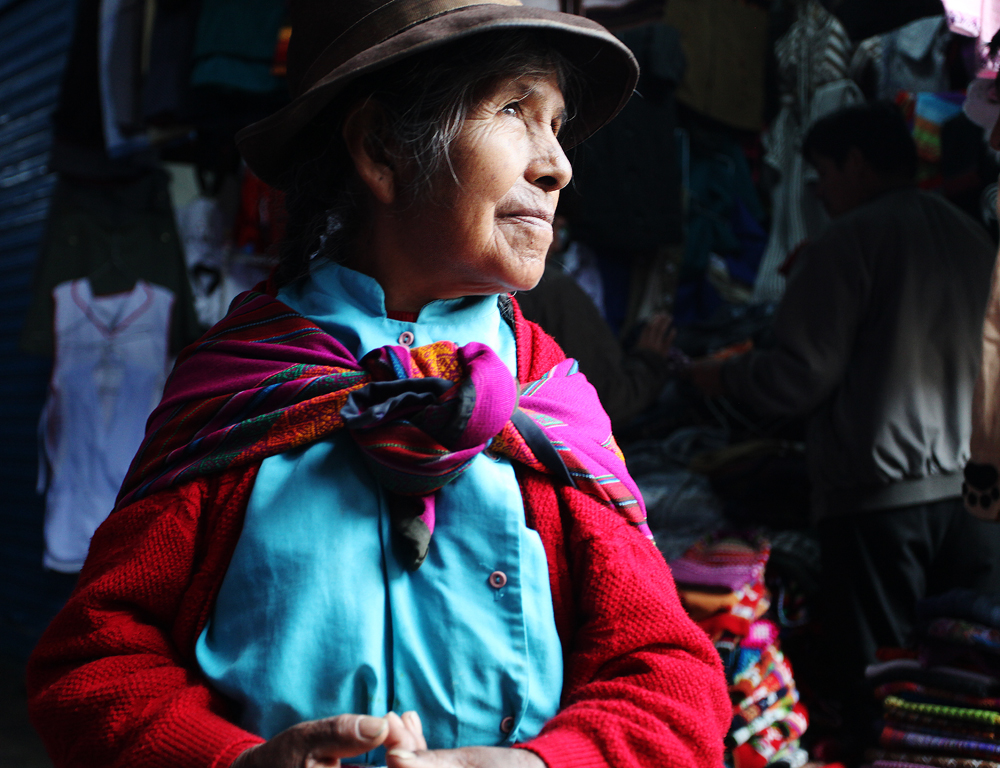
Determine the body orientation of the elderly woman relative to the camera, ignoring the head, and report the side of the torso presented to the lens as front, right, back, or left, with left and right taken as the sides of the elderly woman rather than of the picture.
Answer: front

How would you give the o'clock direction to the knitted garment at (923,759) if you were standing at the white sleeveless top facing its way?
The knitted garment is roughly at 11 o'clock from the white sleeveless top.

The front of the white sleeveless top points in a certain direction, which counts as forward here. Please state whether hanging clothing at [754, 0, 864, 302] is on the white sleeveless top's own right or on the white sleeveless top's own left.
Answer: on the white sleeveless top's own left

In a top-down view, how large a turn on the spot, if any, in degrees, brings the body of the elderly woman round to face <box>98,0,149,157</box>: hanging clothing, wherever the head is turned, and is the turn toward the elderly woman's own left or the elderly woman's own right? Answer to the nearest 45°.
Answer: approximately 180°

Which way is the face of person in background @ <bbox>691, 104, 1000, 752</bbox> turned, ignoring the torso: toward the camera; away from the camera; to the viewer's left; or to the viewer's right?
to the viewer's left

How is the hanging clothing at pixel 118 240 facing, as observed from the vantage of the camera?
facing the viewer

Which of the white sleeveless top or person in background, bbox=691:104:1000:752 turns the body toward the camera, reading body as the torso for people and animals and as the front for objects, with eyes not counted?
the white sleeveless top

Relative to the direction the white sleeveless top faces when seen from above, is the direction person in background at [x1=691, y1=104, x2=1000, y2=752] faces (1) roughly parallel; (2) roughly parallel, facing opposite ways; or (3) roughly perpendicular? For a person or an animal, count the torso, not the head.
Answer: roughly parallel, facing opposite ways

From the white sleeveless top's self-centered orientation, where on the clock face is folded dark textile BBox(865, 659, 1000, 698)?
The folded dark textile is roughly at 11 o'clock from the white sleeveless top.

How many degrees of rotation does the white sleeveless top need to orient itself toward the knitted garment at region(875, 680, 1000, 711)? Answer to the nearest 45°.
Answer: approximately 45° to its left

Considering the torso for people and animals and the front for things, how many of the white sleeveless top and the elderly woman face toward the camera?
2

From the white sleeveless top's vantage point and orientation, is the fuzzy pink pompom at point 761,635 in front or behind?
in front

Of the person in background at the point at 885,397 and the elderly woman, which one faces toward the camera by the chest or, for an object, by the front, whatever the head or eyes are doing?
the elderly woman

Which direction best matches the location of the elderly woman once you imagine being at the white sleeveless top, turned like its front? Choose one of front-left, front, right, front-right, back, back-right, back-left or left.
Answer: front

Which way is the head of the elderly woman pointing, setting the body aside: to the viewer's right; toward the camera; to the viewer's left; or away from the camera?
to the viewer's right

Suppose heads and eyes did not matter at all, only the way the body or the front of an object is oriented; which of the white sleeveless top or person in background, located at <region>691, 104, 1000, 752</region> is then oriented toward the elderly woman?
the white sleeveless top
